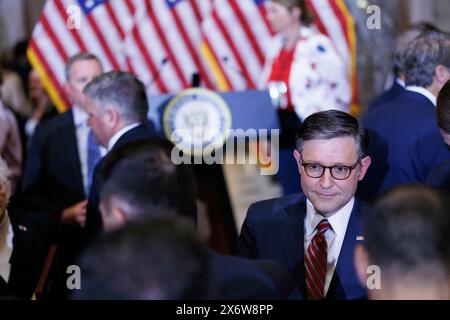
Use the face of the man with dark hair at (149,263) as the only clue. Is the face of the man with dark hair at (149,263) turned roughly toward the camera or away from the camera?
away from the camera

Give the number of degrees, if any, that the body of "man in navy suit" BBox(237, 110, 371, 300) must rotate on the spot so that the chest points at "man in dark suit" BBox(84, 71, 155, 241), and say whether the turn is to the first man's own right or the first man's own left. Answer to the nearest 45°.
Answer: approximately 135° to the first man's own right

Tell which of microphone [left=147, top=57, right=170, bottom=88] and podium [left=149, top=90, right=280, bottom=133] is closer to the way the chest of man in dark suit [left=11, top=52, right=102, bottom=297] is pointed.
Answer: the podium

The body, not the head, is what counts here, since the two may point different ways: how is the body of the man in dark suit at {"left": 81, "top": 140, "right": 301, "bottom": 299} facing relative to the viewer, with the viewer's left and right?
facing away from the viewer and to the left of the viewer

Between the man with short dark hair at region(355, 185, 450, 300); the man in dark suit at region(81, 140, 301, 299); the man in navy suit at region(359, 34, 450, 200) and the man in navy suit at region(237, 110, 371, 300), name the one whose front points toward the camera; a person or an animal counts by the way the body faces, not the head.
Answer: the man in navy suit at region(237, 110, 371, 300)

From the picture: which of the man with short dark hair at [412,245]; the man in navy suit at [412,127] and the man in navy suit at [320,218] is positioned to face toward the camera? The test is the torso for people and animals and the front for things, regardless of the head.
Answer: the man in navy suit at [320,218]

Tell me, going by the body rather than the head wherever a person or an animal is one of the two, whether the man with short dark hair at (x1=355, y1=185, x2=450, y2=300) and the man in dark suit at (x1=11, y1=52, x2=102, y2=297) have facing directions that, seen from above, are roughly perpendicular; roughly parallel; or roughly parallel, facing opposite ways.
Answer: roughly perpendicular

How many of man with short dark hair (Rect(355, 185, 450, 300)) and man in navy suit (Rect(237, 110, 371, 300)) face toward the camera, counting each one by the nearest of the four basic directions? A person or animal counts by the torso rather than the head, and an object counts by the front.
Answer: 1

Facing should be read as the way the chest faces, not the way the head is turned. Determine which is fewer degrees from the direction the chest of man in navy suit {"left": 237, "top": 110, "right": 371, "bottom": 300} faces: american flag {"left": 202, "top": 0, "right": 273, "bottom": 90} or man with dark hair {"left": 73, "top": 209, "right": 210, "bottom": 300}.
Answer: the man with dark hair

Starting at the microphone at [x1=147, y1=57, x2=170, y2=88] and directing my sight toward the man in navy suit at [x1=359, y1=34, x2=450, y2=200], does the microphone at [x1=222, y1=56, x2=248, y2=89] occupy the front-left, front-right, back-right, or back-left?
front-left

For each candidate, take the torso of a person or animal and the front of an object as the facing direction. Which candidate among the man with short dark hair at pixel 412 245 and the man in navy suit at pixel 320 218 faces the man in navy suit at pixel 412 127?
the man with short dark hair

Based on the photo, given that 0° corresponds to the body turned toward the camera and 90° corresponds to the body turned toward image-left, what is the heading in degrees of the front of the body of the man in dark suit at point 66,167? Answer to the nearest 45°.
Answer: approximately 315°

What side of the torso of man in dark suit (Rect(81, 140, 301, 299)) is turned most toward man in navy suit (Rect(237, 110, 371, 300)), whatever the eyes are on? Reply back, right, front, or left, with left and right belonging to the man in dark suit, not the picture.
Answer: right

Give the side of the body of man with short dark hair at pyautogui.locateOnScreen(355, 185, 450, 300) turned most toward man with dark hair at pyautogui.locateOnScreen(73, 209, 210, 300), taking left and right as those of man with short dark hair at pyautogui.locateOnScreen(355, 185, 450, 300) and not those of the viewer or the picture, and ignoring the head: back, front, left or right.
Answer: left

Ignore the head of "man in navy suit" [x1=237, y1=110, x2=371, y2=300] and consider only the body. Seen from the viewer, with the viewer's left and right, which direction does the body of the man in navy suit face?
facing the viewer

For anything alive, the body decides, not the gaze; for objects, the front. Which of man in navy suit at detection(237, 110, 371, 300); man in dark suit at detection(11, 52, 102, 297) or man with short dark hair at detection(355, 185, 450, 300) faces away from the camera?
man with short dark hair at detection(355, 185, 450, 300)

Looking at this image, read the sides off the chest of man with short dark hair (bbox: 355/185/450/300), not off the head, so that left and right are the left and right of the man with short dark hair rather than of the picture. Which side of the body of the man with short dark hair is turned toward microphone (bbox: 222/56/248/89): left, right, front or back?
front

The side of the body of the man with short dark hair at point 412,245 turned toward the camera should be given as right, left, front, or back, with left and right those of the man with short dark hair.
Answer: back

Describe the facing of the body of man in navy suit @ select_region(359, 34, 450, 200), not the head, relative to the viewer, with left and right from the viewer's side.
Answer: facing away from the viewer and to the right of the viewer
